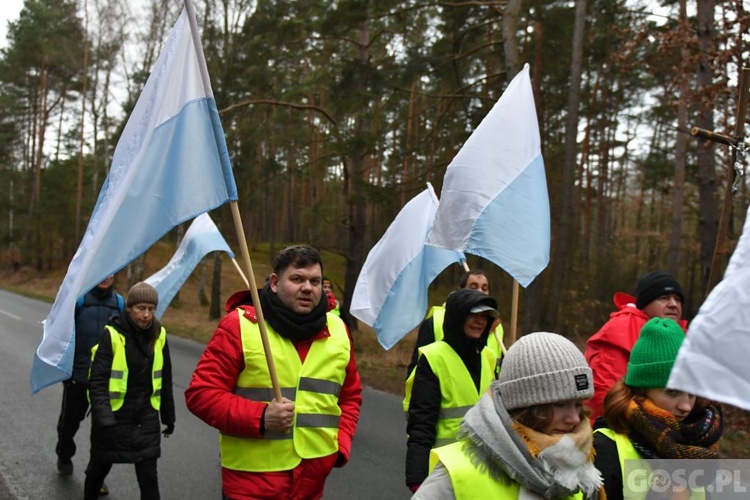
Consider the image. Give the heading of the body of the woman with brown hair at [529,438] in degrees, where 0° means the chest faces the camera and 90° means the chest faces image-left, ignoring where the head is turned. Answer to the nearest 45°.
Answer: approximately 315°

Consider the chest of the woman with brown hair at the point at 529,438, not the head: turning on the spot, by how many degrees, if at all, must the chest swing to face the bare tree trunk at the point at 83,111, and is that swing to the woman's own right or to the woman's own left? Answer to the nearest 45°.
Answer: approximately 180°

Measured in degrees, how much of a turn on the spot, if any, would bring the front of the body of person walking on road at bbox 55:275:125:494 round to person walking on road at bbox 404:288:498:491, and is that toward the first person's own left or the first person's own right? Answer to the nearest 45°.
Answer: approximately 45° to the first person's own left

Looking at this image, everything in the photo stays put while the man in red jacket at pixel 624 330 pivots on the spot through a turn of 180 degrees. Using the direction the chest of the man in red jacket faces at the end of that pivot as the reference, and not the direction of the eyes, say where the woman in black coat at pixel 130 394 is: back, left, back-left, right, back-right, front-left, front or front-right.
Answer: front-left

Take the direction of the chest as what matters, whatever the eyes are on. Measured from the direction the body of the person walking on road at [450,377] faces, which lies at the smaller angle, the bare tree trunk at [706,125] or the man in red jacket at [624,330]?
the man in red jacket

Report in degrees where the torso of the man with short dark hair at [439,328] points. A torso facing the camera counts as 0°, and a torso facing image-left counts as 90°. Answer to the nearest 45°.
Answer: approximately 315°

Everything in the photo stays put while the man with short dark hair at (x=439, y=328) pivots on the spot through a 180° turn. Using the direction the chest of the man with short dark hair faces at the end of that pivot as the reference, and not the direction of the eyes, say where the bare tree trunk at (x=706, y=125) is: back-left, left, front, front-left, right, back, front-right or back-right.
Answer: right

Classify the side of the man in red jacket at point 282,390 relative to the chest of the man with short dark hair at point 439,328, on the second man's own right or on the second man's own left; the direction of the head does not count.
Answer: on the second man's own right

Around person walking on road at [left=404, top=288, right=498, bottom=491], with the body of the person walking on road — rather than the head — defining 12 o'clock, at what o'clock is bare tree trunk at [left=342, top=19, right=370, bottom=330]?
The bare tree trunk is roughly at 7 o'clock from the person walking on road.

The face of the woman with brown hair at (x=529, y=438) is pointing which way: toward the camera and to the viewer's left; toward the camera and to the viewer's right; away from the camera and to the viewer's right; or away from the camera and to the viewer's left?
toward the camera and to the viewer's right
